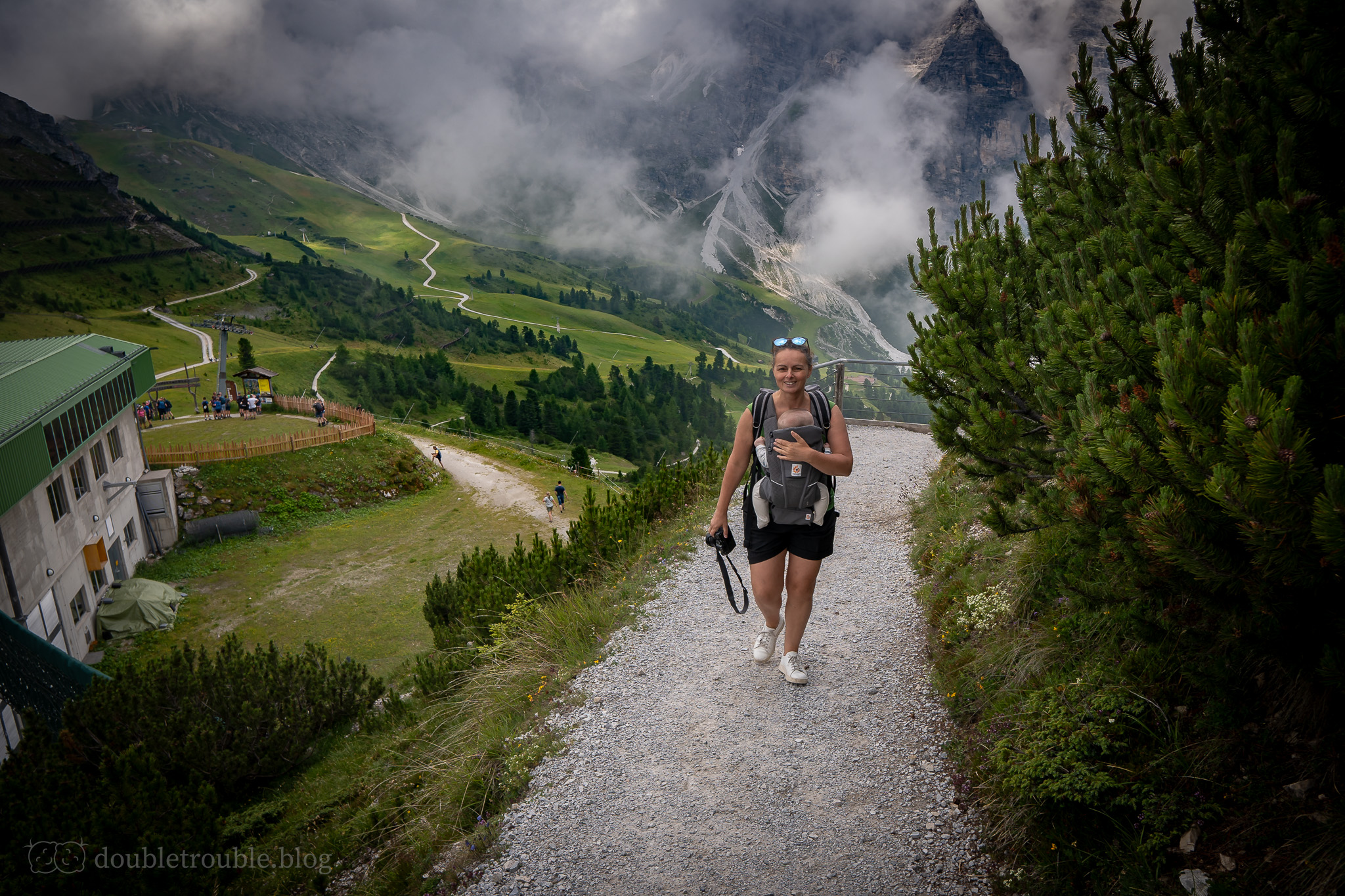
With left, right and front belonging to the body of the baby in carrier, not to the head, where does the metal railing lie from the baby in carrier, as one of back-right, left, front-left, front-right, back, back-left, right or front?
front

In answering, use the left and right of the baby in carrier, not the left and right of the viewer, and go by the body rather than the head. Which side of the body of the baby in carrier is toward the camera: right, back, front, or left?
back

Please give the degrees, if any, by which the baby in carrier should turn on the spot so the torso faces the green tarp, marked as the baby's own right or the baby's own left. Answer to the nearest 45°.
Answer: approximately 45° to the baby's own left

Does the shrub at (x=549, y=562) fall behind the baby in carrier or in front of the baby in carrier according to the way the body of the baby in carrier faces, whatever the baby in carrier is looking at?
in front

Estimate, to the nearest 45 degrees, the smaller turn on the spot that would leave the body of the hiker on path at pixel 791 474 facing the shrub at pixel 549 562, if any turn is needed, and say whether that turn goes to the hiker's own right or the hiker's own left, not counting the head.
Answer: approximately 135° to the hiker's own right

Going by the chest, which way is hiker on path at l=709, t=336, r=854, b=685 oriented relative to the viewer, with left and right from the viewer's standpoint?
facing the viewer
